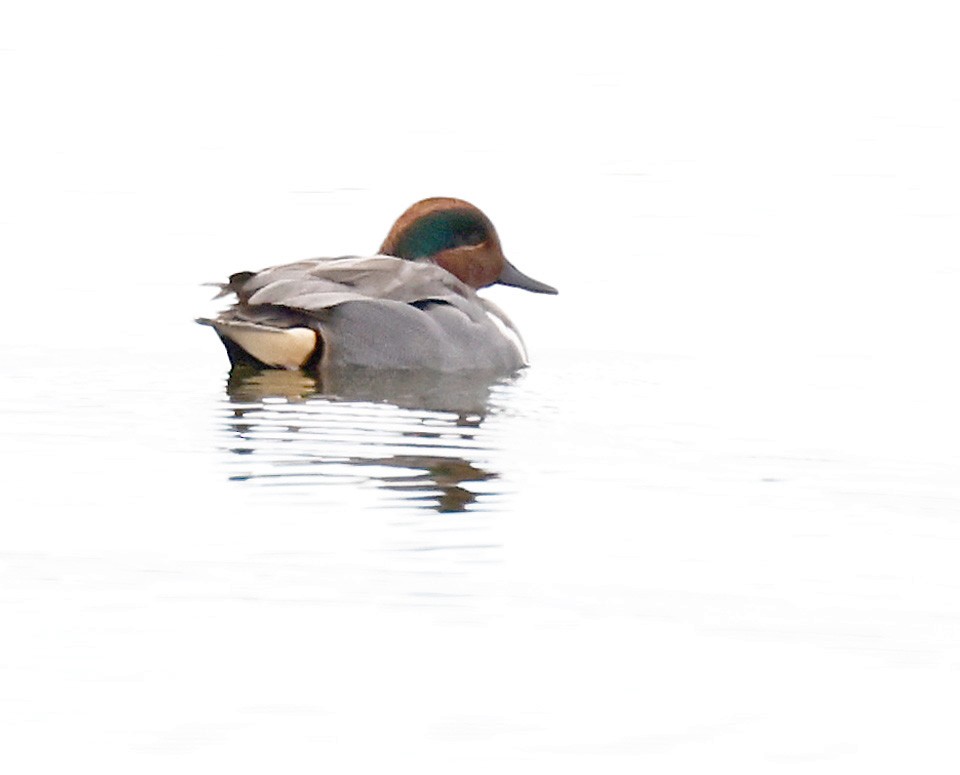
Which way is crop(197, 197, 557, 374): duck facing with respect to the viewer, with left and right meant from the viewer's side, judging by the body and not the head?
facing to the right of the viewer
